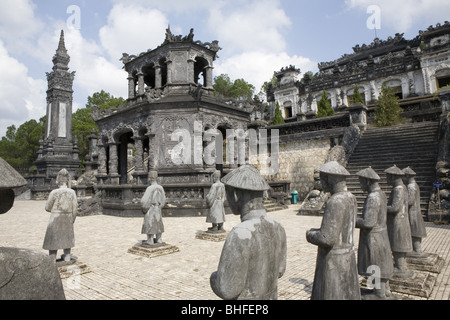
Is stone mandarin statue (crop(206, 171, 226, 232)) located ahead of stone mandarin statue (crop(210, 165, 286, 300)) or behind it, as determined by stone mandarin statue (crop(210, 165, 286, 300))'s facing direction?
ahead

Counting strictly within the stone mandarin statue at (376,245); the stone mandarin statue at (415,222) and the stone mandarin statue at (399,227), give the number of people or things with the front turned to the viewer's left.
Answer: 3

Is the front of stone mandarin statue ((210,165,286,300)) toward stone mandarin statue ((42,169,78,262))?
yes

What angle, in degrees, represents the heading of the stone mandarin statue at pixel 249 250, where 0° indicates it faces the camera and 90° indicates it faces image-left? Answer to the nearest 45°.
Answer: approximately 135°

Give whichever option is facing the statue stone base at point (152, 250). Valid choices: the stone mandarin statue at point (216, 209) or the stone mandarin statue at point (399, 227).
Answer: the stone mandarin statue at point (399, 227)

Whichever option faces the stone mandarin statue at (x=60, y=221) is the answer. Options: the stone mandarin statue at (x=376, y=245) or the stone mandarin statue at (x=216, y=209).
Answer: the stone mandarin statue at (x=376, y=245)

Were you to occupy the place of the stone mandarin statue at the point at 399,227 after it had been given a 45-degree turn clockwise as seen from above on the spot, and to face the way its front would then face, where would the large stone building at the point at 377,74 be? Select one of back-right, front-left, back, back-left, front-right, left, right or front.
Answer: front-right

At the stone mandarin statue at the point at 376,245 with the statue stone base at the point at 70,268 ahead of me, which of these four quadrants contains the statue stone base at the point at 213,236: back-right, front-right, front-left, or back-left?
front-right

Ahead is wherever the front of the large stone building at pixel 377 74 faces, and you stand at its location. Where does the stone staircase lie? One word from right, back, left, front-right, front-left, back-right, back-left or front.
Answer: front-left

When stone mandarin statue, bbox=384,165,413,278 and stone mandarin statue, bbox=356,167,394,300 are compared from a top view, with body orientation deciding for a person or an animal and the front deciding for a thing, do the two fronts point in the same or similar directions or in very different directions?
same or similar directions

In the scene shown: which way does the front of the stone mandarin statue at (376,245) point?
to the viewer's left

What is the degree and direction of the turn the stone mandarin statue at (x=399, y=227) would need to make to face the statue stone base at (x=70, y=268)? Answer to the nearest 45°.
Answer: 0° — it already faces it

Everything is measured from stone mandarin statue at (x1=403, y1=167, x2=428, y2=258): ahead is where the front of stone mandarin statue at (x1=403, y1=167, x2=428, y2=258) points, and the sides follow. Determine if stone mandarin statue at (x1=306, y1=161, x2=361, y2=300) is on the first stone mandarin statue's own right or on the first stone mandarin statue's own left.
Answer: on the first stone mandarin statue's own left

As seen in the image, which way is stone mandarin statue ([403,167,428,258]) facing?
to the viewer's left

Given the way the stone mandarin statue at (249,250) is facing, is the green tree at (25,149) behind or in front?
in front
